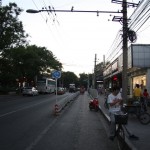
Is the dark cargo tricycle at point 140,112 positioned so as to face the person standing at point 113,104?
no
